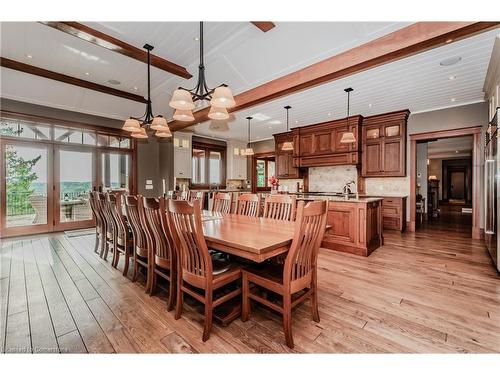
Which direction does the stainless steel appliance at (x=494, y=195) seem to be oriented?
to the viewer's left

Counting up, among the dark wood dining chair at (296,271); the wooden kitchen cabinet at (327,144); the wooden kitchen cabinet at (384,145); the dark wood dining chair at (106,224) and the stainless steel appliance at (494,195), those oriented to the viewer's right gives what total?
1

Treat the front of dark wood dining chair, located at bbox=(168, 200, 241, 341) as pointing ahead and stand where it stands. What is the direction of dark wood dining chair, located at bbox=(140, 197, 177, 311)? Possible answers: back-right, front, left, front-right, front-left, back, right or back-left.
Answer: left

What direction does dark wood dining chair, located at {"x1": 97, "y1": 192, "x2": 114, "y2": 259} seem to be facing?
to the viewer's right

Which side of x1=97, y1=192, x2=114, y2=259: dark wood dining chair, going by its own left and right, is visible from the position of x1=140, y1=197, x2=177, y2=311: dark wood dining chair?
right

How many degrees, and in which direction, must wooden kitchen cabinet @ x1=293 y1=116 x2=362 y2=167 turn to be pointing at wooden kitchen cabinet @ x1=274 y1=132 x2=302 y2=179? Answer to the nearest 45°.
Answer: approximately 90° to its right

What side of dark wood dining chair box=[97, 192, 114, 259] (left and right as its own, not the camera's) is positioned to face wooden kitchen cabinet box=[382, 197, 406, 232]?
front

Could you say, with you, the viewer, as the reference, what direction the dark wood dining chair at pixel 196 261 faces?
facing away from the viewer and to the right of the viewer

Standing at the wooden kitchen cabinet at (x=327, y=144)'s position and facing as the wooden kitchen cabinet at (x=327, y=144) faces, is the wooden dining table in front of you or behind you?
in front

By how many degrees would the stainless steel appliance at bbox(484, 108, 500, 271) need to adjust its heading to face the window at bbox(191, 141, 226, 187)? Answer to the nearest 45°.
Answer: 0° — it already faces it

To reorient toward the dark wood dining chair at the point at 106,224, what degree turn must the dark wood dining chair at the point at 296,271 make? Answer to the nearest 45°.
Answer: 0° — it already faces it

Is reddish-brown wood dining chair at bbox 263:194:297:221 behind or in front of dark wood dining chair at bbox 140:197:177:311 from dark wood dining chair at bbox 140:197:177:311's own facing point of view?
in front

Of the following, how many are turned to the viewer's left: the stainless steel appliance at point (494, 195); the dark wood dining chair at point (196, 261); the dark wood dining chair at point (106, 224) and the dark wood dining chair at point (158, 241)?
1

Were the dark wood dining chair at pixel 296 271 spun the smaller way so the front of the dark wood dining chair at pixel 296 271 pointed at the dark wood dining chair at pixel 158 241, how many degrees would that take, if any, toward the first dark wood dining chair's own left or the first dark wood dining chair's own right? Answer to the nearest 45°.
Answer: approximately 45° to the first dark wood dining chair's own left
